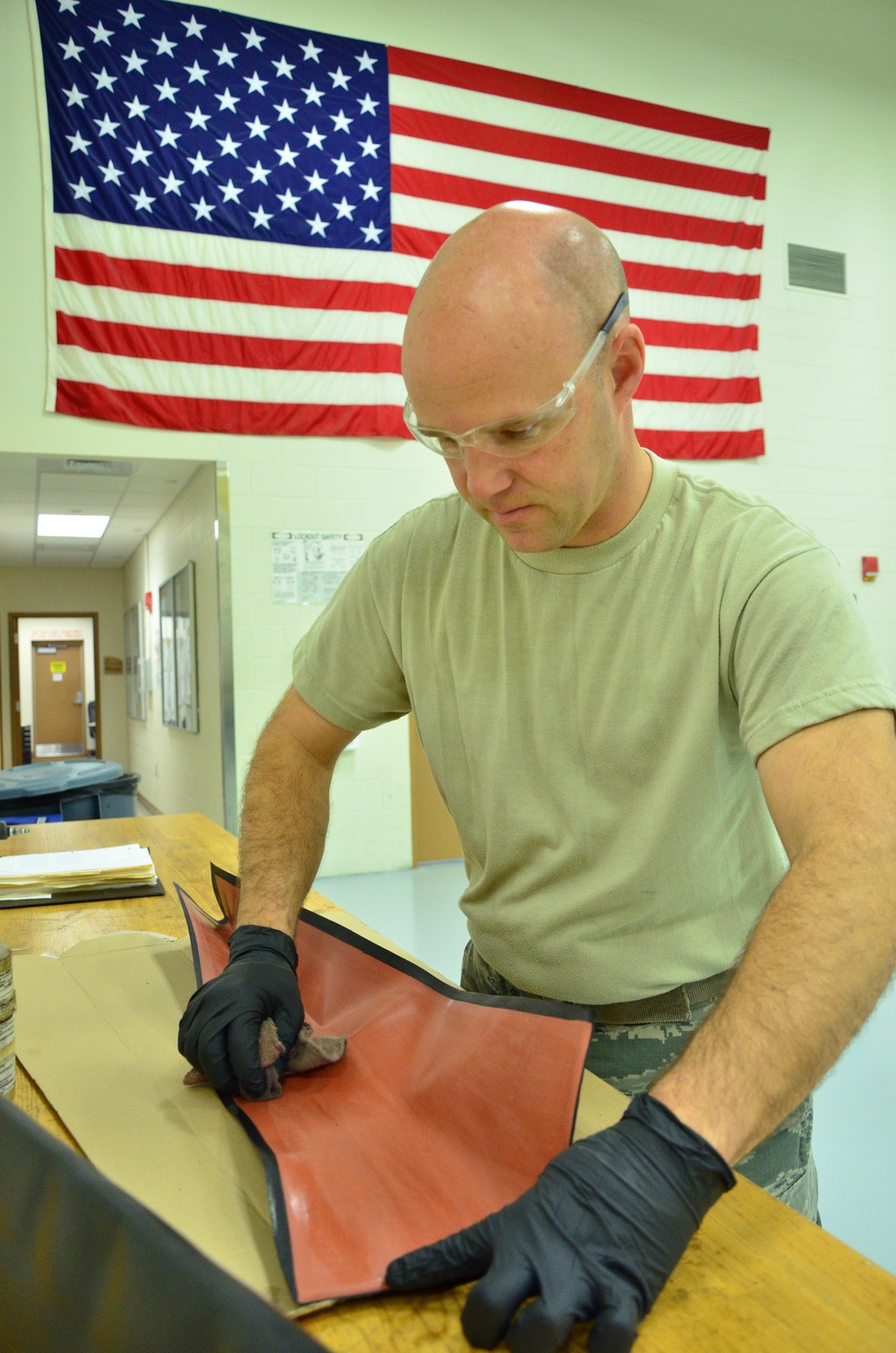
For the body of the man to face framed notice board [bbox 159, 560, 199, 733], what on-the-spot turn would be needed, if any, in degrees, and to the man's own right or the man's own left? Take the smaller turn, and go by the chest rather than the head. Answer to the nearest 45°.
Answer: approximately 90° to the man's own right

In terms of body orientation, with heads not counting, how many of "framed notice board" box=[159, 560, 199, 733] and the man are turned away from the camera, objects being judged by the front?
0

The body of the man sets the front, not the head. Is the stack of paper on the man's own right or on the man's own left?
on the man's own right

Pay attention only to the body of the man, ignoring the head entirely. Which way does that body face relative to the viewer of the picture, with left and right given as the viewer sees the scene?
facing the viewer and to the left of the viewer

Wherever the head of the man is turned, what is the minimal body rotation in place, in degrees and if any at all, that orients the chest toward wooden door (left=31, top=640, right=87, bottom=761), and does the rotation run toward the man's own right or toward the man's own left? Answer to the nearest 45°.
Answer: approximately 90° to the man's own right

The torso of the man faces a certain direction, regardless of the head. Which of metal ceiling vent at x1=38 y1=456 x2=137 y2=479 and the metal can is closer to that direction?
the metal can
